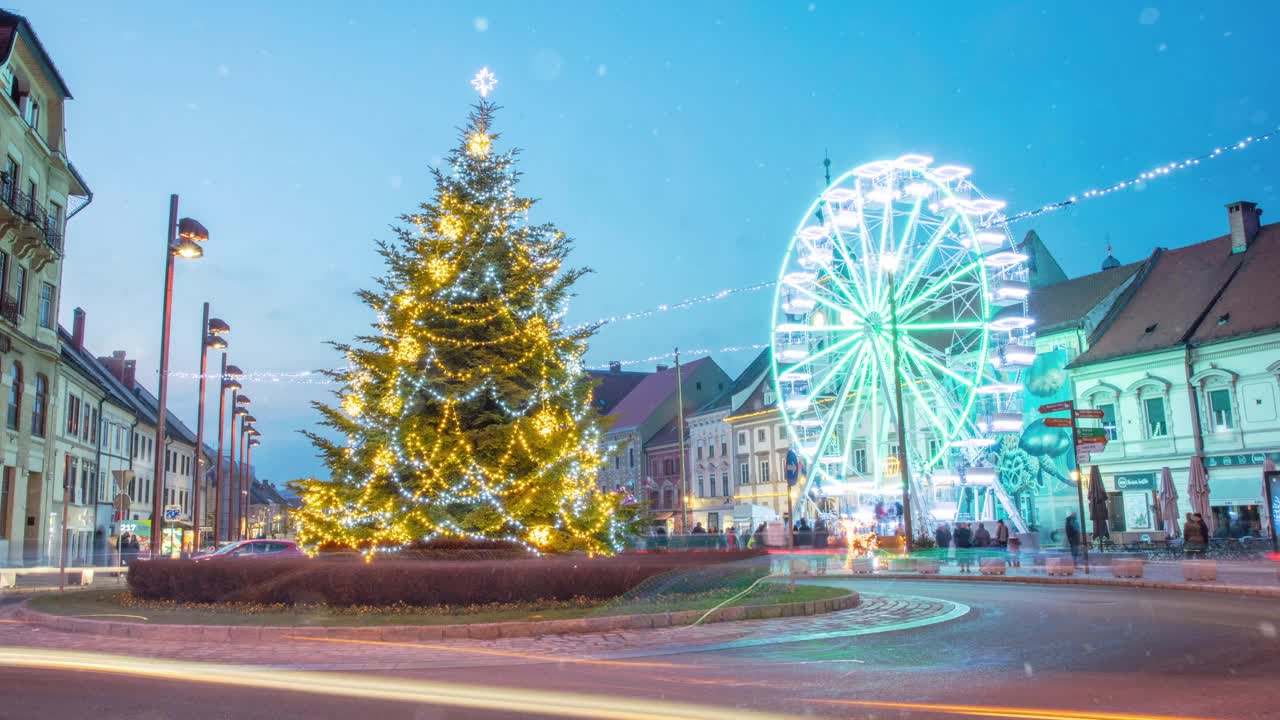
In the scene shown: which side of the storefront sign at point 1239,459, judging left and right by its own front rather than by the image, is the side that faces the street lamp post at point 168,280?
front

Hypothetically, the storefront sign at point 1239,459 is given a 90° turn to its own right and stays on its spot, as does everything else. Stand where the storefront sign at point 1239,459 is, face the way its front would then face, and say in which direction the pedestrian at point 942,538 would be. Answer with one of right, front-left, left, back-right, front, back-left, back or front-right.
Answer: left

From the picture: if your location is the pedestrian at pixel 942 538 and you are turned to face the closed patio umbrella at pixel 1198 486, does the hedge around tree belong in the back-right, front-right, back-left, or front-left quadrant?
back-right

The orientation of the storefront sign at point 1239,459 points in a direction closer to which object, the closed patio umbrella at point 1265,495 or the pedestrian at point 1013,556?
the pedestrian

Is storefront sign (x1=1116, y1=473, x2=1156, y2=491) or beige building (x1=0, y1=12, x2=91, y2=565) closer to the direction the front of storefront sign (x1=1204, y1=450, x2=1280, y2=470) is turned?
the beige building

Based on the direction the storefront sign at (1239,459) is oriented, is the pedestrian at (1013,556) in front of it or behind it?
in front

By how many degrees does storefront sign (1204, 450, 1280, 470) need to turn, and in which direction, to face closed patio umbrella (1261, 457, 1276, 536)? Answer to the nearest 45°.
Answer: approximately 45° to its left

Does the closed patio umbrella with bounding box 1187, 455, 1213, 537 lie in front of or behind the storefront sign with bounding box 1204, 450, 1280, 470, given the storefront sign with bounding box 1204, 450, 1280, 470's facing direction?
in front

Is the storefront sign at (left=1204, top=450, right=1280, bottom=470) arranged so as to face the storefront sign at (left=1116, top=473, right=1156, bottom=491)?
no

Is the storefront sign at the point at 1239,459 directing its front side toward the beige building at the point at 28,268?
yes

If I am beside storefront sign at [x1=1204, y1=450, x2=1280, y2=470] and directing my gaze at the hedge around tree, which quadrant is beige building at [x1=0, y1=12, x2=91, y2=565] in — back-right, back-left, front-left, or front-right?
front-right

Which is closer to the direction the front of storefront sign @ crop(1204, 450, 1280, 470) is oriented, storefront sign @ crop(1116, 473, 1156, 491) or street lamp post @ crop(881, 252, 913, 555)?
the street lamp post

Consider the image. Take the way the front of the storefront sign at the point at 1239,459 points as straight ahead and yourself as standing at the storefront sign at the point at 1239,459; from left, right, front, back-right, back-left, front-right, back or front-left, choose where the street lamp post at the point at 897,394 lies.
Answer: front

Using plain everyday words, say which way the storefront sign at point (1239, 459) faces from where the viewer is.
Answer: facing the viewer and to the left of the viewer
